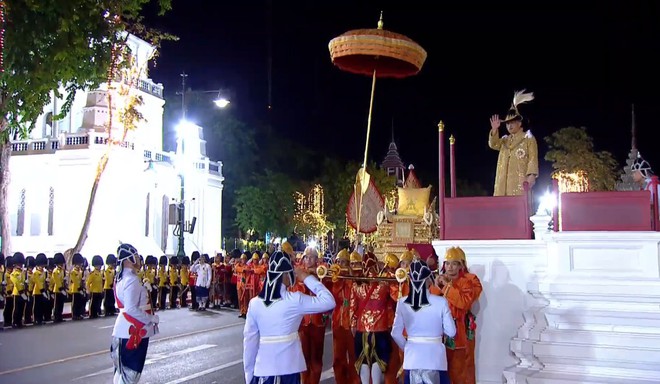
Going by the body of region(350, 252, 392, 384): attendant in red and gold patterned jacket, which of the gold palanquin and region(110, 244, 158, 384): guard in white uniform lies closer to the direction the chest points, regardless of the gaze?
the guard in white uniform

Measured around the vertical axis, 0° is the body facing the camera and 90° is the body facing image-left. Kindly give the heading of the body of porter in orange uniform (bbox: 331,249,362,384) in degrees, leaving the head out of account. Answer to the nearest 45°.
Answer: approximately 0°

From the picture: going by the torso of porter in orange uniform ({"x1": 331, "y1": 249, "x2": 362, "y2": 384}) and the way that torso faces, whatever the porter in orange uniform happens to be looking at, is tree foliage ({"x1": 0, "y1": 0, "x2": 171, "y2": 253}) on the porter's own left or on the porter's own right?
on the porter's own right

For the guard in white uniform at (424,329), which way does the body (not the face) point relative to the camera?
away from the camera

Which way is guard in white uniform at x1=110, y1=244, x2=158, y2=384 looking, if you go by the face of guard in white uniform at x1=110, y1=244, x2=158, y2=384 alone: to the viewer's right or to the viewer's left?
to the viewer's right

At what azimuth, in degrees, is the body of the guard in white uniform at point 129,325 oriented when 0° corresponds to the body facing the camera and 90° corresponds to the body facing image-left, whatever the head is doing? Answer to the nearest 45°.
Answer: approximately 270°

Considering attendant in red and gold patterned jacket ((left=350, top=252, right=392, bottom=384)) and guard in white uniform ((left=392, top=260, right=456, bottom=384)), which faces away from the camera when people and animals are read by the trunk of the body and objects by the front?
the guard in white uniform
